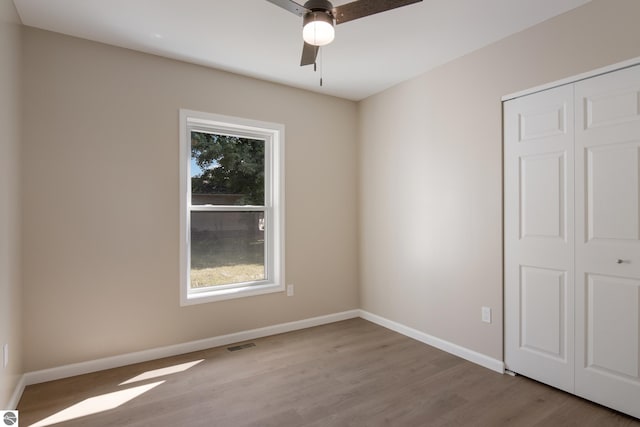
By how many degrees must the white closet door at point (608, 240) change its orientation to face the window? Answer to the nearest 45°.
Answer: approximately 45° to its right

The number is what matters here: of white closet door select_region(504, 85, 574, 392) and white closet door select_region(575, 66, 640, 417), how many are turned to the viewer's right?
0

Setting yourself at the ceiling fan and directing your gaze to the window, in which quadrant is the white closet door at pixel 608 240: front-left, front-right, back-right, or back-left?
back-right

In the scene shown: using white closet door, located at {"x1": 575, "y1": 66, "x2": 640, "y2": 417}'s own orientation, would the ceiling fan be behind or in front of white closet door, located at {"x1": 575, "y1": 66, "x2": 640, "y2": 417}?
in front

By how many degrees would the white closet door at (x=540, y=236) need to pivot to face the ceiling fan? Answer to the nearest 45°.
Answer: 0° — it already faces it

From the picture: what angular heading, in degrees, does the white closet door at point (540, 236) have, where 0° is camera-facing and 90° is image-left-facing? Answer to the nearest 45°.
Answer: approximately 45°

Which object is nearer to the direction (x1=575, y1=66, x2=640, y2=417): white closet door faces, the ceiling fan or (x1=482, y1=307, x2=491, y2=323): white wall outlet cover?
the ceiling fan

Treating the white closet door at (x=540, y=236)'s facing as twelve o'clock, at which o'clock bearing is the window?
The window is roughly at 1 o'clock from the white closet door.

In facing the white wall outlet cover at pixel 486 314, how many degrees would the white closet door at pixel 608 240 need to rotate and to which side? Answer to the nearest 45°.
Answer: approximately 45° to its right
